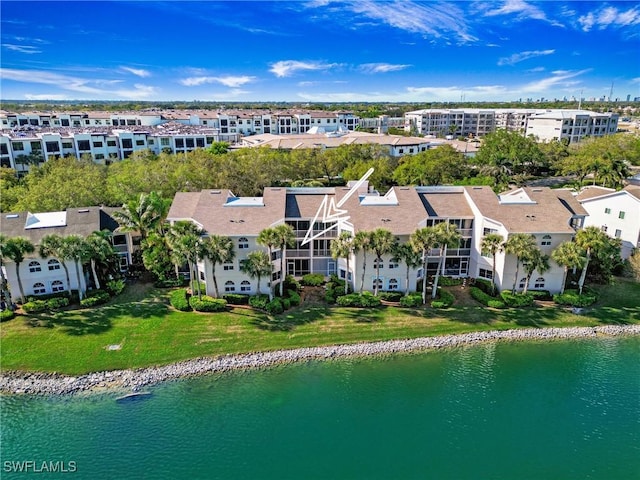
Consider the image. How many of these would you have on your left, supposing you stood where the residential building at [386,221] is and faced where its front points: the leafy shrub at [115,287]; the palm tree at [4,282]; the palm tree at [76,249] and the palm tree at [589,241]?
1

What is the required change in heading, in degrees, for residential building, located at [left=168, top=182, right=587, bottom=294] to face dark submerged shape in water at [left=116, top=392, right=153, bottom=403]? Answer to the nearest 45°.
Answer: approximately 45° to its right

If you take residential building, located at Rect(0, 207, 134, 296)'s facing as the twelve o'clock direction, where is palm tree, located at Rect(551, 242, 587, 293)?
The palm tree is roughly at 10 o'clock from the residential building.

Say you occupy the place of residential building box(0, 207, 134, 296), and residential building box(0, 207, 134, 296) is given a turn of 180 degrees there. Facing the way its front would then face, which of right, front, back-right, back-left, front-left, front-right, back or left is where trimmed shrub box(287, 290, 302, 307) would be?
back-right

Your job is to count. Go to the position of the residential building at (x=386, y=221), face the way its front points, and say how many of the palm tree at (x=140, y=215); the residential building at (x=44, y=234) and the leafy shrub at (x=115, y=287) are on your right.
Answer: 3

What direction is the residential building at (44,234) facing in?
toward the camera

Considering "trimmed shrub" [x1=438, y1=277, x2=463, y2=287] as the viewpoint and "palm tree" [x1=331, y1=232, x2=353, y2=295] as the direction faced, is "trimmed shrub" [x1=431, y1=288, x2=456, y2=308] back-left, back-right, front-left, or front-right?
front-left

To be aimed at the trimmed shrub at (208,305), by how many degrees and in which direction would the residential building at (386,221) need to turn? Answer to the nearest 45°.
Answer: approximately 45° to its right

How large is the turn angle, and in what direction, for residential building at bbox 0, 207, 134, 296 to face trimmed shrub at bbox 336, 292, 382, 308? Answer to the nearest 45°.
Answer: approximately 45° to its left

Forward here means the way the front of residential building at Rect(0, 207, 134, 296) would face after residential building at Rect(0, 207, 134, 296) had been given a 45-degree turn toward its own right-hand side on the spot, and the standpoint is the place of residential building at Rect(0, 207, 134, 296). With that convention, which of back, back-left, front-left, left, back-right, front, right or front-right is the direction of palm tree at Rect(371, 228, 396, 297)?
left

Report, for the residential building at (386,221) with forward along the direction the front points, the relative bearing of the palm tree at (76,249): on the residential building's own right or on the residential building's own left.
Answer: on the residential building's own right

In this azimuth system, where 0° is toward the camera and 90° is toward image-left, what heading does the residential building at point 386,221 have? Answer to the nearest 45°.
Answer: approximately 0°

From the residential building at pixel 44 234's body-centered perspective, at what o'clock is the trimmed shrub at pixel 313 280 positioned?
The trimmed shrub is roughly at 10 o'clock from the residential building.

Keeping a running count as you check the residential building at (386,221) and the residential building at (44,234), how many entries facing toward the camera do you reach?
2
